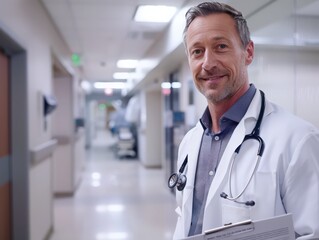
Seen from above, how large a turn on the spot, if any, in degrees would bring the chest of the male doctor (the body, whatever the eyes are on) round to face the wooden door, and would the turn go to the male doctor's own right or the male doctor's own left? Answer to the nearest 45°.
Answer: approximately 90° to the male doctor's own right

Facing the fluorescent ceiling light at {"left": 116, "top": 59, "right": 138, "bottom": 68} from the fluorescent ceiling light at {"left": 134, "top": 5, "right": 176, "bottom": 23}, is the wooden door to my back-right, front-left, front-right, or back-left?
back-left

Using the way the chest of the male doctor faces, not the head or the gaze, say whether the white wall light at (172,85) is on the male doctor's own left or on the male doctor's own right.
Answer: on the male doctor's own right

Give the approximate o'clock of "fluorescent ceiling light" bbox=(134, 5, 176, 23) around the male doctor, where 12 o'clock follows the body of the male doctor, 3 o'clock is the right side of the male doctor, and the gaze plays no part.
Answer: The fluorescent ceiling light is roughly at 4 o'clock from the male doctor.

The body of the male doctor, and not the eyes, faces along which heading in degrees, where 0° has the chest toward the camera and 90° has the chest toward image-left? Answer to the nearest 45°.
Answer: approximately 45°

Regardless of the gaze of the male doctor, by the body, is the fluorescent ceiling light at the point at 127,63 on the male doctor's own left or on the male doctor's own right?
on the male doctor's own right
